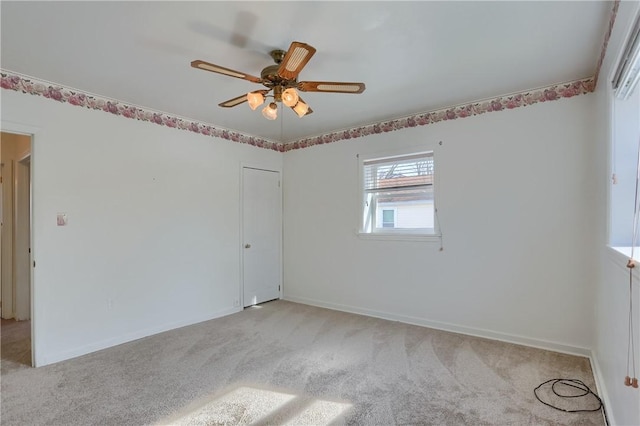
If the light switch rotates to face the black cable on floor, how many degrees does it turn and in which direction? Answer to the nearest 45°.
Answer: approximately 45° to its left

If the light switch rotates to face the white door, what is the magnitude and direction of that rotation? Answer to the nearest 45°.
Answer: approximately 90° to its left

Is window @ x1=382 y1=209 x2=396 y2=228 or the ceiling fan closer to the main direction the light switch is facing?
the ceiling fan

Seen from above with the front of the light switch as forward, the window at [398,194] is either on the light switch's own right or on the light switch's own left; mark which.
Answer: on the light switch's own left

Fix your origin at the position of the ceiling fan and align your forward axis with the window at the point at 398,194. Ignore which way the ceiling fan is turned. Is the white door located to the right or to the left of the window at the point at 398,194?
left

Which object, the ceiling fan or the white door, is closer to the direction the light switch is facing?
the ceiling fan

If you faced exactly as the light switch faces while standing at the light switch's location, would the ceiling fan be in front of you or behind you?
in front

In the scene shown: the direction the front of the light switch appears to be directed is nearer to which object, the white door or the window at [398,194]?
the window

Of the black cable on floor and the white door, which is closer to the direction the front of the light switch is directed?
the black cable on floor

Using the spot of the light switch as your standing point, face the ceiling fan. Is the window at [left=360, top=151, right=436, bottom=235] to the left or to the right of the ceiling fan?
left

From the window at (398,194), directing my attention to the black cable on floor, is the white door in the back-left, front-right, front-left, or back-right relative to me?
back-right
